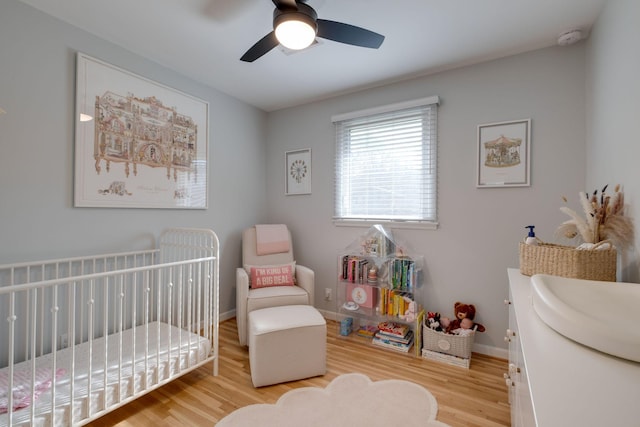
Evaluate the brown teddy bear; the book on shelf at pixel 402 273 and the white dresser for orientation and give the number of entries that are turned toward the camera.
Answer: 2

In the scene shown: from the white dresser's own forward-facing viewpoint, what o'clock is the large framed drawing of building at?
The large framed drawing of building is roughly at 12 o'clock from the white dresser.

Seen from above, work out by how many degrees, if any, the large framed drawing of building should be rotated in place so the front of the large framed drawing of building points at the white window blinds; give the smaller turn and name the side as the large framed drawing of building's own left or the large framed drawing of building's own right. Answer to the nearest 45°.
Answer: approximately 45° to the large framed drawing of building's own left

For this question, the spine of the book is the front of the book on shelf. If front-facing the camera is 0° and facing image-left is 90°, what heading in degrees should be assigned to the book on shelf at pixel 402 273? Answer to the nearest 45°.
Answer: approximately 0°

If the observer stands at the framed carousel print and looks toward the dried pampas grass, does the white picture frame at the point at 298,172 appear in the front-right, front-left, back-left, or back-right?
back-right

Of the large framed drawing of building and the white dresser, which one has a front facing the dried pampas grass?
the large framed drawing of building

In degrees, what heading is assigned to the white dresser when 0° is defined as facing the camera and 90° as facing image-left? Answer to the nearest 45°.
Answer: approximately 90°

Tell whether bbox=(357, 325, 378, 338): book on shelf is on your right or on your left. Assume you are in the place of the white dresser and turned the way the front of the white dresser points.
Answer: on your right

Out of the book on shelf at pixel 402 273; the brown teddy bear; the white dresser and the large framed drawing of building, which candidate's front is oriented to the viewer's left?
the white dresser

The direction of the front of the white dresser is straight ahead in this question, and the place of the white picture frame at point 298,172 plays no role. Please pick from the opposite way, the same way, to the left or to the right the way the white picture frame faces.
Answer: to the left
